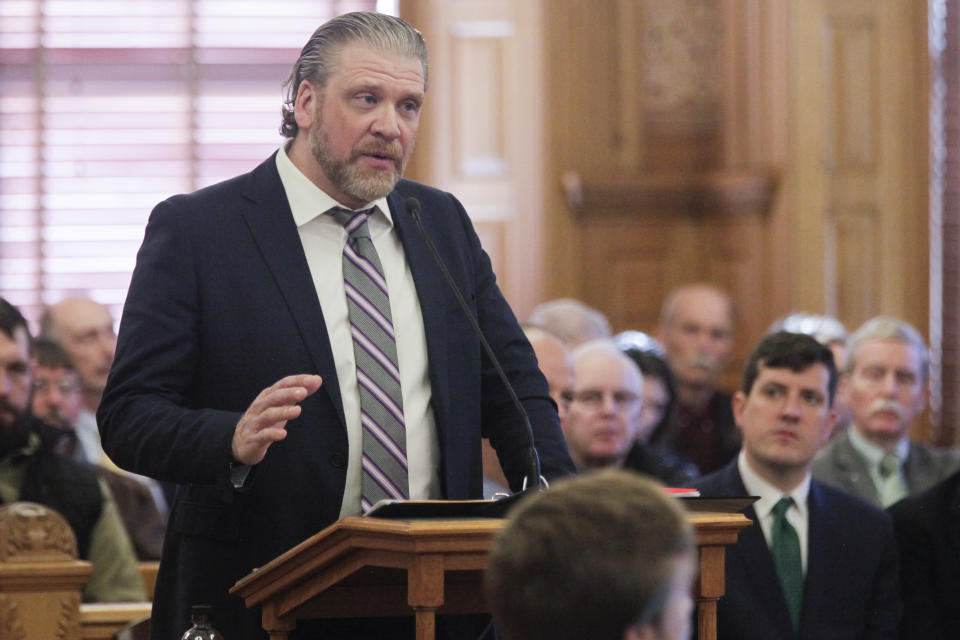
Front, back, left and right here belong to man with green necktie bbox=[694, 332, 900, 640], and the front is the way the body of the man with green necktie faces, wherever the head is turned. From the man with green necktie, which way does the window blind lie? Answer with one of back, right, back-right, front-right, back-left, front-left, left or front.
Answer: back-right

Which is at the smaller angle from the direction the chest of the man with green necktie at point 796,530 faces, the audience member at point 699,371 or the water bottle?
the water bottle

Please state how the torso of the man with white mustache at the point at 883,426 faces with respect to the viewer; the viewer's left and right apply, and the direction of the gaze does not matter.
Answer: facing the viewer

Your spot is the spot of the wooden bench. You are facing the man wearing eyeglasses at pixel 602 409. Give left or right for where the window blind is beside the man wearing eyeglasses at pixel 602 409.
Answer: left

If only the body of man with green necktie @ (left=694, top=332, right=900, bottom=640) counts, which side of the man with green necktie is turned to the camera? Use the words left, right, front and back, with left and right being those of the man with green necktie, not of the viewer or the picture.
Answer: front

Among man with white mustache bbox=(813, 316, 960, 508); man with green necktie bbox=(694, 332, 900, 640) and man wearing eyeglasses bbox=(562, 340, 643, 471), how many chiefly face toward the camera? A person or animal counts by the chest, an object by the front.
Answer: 3

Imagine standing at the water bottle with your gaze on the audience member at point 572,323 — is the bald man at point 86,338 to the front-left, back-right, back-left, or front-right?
front-left

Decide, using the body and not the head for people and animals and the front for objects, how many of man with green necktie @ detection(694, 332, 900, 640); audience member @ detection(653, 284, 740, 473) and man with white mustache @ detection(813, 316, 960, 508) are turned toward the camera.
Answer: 3

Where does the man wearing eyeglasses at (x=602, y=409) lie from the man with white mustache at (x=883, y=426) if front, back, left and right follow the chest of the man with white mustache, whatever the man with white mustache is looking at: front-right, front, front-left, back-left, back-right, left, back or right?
front-right

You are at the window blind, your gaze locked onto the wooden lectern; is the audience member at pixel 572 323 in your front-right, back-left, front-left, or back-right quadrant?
front-left

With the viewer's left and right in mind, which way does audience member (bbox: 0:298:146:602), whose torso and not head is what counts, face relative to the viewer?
facing the viewer and to the right of the viewer
